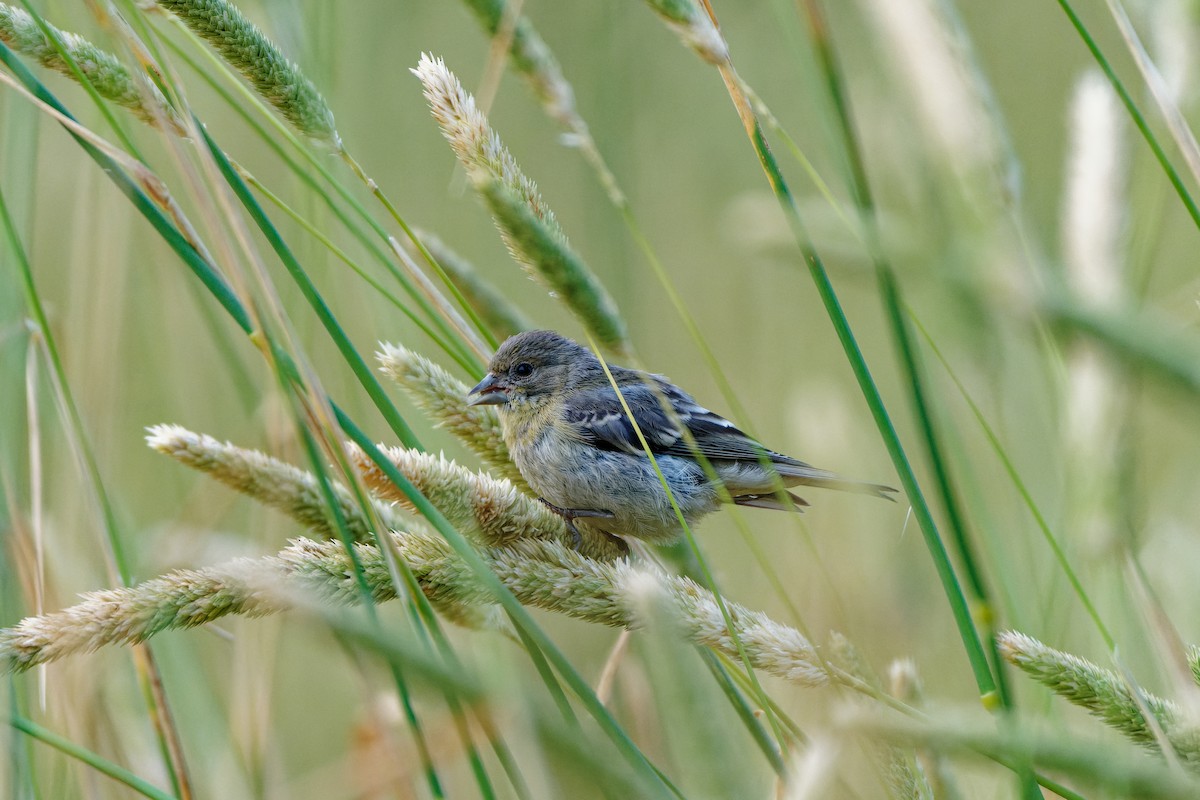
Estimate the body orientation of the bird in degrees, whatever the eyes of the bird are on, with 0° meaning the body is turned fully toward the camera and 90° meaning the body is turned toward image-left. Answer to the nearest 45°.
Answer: approximately 90°
